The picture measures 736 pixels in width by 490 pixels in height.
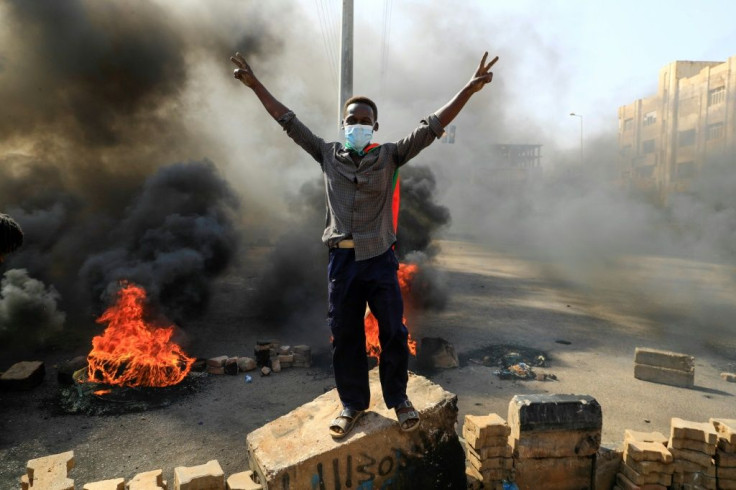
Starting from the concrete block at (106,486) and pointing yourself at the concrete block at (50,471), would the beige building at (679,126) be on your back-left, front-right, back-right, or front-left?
back-right

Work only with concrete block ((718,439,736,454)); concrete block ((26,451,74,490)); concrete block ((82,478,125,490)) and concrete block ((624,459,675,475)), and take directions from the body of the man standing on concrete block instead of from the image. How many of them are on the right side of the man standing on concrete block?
2

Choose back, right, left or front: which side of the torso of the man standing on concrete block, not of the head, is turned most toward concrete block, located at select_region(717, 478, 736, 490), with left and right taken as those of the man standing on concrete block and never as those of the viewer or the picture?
left

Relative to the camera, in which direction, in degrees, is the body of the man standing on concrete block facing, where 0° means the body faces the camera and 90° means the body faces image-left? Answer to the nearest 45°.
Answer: approximately 0°

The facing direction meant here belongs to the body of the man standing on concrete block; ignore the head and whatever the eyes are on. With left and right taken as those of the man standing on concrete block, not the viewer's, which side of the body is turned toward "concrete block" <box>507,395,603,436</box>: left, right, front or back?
left

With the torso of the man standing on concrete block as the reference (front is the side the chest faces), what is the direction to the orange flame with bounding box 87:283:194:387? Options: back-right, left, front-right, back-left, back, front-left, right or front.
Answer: back-right

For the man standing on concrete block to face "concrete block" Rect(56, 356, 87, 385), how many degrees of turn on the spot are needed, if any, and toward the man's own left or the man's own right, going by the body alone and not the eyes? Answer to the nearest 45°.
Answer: approximately 135° to the man's own right
